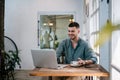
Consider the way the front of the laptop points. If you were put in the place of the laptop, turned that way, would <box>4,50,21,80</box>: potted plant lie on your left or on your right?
on your left

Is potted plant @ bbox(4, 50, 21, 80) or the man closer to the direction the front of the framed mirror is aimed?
the man

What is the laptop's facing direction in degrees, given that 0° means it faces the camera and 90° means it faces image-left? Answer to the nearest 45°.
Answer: approximately 225°

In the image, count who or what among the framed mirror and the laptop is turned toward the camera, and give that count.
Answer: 1

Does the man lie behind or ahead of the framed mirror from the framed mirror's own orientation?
ahead

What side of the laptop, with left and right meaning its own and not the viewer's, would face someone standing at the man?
front

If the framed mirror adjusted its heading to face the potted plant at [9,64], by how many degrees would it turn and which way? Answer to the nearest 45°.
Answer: approximately 45° to its right

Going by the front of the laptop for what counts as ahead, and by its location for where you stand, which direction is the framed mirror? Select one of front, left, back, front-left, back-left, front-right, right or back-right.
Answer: front-left

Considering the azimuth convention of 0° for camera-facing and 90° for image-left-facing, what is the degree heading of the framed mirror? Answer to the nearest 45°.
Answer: approximately 0°

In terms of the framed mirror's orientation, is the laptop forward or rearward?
forward

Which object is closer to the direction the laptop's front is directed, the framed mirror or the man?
the man
